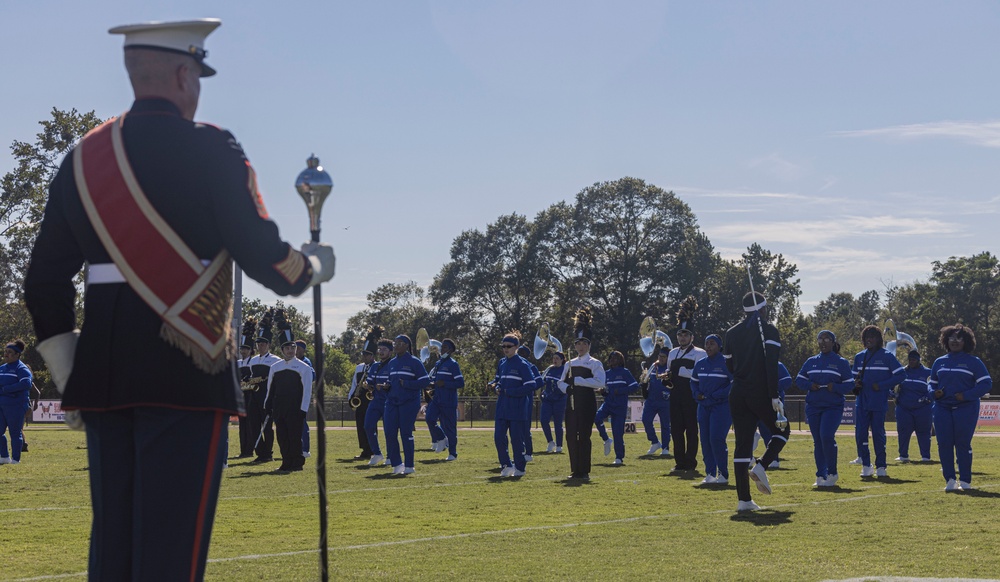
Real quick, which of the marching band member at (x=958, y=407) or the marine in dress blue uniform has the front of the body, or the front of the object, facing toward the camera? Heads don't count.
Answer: the marching band member

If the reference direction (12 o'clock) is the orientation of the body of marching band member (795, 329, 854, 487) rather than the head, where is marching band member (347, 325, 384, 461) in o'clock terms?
marching band member (347, 325, 384, 461) is roughly at 4 o'clock from marching band member (795, 329, 854, 487).

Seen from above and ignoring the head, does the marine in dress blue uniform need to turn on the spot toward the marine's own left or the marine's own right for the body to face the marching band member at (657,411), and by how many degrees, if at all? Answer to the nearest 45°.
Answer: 0° — they already face them

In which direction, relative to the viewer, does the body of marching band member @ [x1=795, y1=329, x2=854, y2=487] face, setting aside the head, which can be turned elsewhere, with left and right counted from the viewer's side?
facing the viewer

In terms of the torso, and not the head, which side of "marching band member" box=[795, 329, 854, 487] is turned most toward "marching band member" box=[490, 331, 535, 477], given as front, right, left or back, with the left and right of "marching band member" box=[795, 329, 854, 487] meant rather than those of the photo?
right

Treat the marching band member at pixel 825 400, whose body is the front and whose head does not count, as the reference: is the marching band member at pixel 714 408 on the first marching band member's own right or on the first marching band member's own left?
on the first marching band member's own right

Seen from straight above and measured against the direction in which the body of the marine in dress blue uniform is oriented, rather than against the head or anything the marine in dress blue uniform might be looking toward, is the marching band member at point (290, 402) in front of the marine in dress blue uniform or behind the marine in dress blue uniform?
in front

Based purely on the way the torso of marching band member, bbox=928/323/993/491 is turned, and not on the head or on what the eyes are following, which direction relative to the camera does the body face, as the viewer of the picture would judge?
toward the camera

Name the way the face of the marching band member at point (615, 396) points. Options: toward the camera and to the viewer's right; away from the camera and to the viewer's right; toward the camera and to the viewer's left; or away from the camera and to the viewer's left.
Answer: toward the camera and to the viewer's left

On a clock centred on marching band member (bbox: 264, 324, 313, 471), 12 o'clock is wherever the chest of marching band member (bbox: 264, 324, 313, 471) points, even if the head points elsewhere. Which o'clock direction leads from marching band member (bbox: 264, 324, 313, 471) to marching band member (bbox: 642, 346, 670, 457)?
marching band member (bbox: 642, 346, 670, 457) is roughly at 8 o'clock from marching band member (bbox: 264, 324, 313, 471).

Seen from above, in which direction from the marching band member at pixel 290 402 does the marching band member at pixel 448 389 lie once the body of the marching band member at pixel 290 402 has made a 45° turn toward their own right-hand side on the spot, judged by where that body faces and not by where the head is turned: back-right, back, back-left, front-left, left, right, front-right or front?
back

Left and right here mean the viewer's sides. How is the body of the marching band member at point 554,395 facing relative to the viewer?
facing the viewer and to the left of the viewer

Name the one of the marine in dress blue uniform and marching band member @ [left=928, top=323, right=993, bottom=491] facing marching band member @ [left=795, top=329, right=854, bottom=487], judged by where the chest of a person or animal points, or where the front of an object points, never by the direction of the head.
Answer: the marine in dress blue uniform

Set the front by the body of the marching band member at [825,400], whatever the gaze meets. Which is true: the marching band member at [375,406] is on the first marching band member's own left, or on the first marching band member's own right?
on the first marching band member's own right

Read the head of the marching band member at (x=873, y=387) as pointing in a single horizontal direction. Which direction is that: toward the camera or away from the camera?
toward the camera

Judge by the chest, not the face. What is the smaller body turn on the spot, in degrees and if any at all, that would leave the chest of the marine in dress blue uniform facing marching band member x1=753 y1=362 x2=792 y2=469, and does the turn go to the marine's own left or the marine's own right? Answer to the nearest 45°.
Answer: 0° — they already face them

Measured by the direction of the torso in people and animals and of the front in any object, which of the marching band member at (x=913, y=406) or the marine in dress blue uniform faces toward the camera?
the marching band member

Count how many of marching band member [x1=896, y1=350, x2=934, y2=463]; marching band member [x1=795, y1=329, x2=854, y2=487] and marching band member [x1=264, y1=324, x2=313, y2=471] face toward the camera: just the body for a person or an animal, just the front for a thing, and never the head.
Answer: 3
